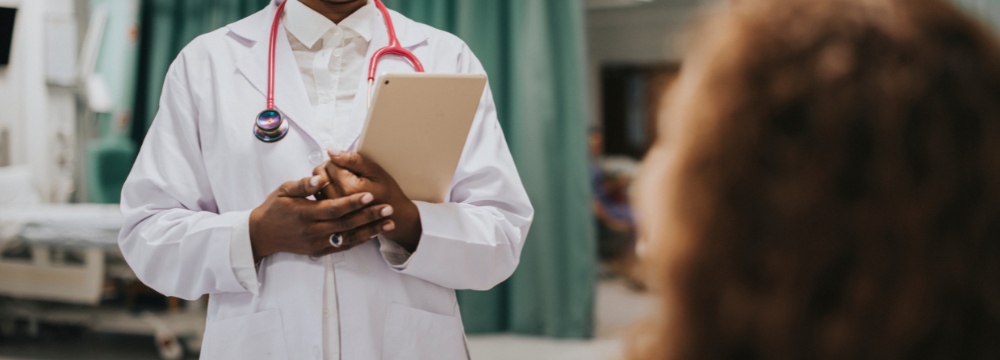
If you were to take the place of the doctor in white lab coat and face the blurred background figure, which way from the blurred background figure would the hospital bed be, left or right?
left

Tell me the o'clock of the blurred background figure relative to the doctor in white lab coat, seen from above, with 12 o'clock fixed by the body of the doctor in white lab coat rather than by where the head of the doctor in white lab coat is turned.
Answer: The blurred background figure is roughly at 7 o'clock from the doctor in white lab coat.

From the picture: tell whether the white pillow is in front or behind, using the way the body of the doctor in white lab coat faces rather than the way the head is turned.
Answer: behind

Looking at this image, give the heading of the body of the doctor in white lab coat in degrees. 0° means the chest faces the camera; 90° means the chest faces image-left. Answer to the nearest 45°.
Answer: approximately 0°

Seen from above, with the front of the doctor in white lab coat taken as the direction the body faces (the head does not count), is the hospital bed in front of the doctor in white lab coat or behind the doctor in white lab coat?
behind

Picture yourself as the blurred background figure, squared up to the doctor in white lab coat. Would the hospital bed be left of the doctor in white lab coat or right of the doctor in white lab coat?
right
